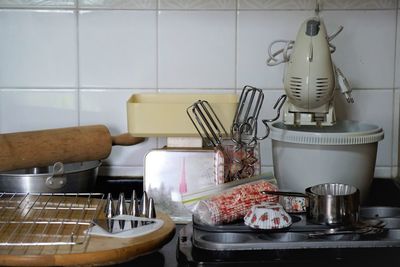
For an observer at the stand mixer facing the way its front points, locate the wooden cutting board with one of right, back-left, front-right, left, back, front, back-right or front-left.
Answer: front-right

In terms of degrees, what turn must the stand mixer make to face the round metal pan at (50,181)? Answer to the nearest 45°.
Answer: approximately 90° to its right

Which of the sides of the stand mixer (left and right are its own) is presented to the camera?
front

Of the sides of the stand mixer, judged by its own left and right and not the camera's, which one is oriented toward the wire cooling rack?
right

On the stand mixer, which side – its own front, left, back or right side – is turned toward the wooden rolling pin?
right

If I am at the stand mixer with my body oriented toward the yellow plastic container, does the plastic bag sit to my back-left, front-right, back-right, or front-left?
front-left
